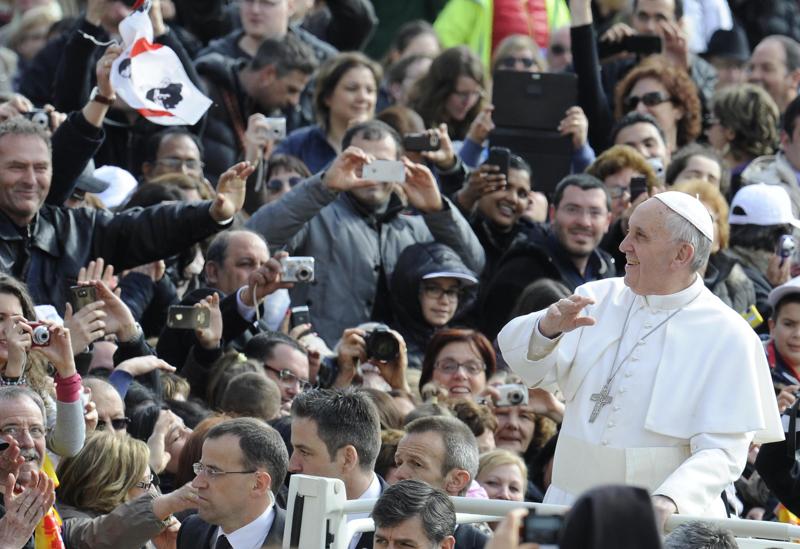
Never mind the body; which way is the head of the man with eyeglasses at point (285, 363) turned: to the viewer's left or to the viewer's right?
to the viewer's right

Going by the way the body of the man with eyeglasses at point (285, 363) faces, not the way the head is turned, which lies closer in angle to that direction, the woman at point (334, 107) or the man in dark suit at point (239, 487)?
the man in dark suit

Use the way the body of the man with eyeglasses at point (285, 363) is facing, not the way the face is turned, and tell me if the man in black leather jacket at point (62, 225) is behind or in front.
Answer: behind

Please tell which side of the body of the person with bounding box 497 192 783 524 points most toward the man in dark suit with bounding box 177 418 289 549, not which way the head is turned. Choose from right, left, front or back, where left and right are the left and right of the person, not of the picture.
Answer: front

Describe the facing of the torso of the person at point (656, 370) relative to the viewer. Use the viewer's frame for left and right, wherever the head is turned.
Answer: facing the viewer and to the left of the viewer

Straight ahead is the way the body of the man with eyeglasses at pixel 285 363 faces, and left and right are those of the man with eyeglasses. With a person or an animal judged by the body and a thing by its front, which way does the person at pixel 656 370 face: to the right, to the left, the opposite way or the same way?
to the right

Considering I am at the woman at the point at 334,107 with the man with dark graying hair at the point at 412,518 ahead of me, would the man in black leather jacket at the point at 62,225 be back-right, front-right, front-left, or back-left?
front-right

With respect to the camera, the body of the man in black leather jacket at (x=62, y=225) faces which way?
toward the camera

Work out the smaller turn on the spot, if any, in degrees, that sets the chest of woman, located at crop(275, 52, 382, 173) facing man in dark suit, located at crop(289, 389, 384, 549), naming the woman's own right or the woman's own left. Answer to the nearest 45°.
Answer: approximately 45° to the woman's own right

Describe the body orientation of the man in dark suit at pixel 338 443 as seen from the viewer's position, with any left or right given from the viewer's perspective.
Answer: facing to the left of the viewer

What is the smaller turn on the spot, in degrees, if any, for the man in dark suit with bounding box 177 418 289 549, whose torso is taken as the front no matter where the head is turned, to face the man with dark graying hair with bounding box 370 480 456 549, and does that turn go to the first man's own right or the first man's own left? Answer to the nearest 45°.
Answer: approximately 90° to the first man's own left

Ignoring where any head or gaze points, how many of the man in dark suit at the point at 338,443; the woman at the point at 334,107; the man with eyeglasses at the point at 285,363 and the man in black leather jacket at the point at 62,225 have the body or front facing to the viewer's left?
1

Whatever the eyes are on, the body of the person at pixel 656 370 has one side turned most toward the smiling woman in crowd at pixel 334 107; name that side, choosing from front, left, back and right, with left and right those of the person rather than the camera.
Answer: right

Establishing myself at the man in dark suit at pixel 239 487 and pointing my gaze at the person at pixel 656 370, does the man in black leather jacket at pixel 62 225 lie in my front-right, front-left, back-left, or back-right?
back-left
